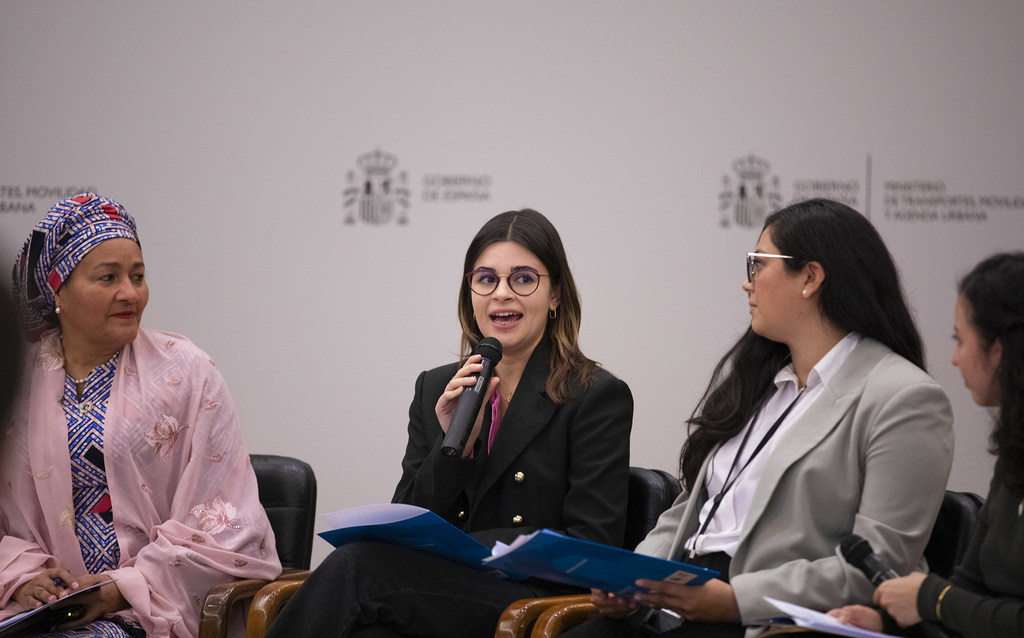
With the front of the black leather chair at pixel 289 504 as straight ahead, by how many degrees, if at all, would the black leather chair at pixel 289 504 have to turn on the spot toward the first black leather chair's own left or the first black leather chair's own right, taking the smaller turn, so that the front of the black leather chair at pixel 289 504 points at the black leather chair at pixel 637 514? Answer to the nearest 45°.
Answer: approximately 90° to the first black leather chair's own left

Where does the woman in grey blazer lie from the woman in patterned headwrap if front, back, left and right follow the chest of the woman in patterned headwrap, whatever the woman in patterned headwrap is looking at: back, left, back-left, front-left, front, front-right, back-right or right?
left

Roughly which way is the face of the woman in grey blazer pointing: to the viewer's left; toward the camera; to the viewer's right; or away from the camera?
to the viewer's left

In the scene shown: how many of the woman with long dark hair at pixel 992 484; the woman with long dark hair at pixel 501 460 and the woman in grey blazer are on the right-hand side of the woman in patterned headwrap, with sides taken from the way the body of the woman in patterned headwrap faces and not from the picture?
0

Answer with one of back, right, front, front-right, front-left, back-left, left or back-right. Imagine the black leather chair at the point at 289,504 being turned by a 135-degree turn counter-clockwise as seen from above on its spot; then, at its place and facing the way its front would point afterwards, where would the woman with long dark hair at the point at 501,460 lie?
front-right

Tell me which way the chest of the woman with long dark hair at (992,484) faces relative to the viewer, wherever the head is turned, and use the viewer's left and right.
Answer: facing to the left of the viewer

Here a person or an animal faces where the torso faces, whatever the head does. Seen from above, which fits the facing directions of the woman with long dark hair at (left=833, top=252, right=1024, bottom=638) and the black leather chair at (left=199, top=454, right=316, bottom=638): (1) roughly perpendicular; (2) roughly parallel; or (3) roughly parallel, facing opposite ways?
roughly perpendicular

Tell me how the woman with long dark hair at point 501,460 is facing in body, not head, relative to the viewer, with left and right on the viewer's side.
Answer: facing the viewer and to the left of the viewer

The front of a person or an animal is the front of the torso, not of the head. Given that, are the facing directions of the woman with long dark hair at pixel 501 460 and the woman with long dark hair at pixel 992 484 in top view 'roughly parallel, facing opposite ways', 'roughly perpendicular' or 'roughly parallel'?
roughly perpendicular

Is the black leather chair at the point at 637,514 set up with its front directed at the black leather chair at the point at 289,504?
no

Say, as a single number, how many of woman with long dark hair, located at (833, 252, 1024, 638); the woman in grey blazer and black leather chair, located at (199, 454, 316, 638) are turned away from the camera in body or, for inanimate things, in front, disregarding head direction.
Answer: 0

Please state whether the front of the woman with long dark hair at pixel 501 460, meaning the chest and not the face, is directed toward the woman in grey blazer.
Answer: no

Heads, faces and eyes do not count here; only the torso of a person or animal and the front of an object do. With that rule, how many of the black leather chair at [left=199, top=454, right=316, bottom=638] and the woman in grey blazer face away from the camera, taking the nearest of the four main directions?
0

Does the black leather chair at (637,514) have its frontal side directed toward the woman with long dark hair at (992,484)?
no

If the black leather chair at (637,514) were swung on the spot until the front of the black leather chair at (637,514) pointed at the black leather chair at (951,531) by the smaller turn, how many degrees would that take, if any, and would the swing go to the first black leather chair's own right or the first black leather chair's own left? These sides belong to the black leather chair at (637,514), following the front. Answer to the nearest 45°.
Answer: approximately 90° to the first black leather chair's own left

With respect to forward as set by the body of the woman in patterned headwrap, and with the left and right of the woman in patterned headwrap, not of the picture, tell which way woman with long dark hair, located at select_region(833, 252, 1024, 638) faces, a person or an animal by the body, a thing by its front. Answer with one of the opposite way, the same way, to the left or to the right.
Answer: to the right

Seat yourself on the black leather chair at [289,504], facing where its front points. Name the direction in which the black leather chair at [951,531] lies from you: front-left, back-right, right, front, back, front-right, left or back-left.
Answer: left

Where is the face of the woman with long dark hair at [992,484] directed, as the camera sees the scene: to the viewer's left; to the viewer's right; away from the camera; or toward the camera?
to the viewer's left
